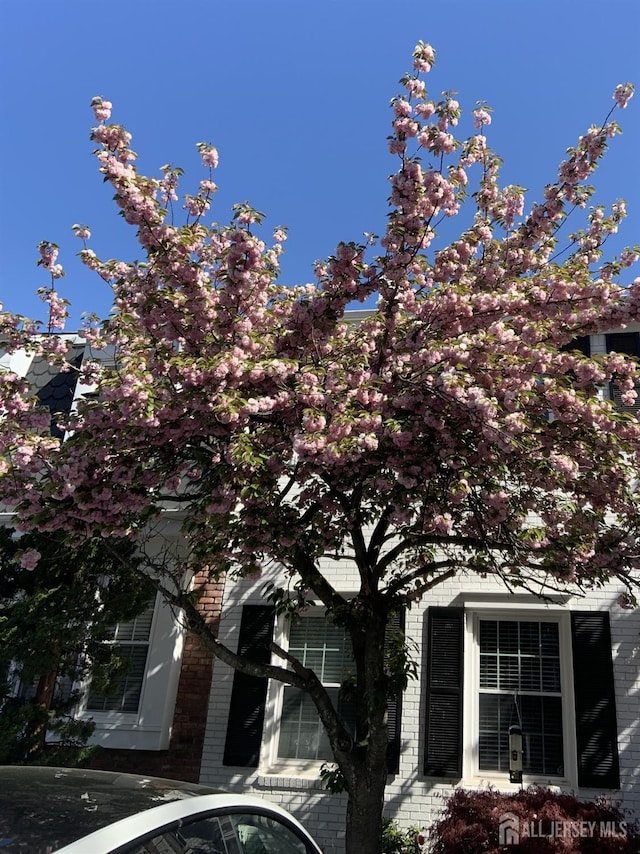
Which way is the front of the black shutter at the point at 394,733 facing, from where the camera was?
facing the viewer

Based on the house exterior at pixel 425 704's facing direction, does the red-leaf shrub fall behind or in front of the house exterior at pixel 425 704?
in front

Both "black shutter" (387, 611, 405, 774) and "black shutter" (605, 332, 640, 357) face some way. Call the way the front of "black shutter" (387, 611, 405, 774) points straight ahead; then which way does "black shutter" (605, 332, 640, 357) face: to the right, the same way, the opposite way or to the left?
the same way

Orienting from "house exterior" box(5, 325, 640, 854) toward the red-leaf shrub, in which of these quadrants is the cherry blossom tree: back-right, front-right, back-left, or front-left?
front-right

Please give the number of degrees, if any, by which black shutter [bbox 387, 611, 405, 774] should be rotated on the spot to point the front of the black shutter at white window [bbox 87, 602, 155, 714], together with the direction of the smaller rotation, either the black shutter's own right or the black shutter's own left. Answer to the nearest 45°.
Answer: approximately 90° to the black shutter's own right

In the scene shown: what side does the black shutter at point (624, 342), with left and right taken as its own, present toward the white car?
front

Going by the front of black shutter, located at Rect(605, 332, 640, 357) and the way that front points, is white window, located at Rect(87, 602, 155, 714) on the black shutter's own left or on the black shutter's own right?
on the black shutter's own right

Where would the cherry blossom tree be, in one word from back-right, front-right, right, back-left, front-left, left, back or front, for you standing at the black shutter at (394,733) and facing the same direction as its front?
front

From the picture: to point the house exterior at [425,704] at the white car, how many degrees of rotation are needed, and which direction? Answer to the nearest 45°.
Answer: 0° — it already faces it

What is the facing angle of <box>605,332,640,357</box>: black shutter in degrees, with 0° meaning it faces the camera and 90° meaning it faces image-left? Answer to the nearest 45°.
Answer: approximately 0°

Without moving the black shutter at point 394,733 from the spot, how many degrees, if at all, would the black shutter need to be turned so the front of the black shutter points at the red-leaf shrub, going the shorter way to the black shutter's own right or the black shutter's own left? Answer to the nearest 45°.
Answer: approximately 45° to the black shutter's own left

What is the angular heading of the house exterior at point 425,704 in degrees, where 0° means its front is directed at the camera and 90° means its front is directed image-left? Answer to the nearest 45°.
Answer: approximately 0°

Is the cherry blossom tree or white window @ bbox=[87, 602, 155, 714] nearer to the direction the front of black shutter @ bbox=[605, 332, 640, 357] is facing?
the cherry blossom tree
